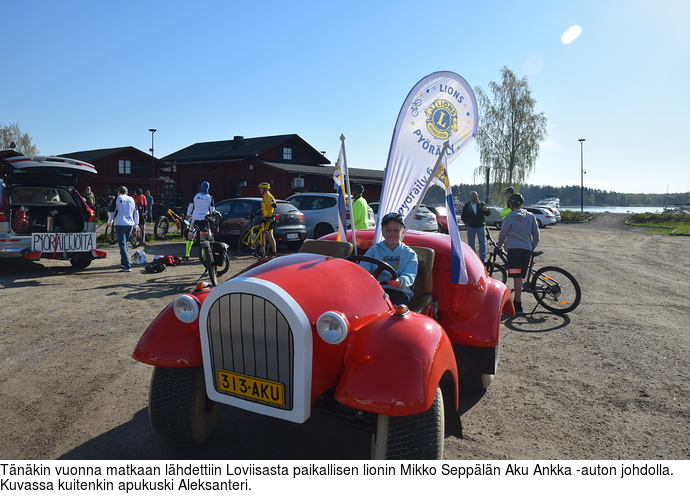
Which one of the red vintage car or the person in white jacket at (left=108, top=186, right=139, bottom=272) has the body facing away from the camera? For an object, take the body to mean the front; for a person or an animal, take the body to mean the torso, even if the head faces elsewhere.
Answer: the person in white jacket

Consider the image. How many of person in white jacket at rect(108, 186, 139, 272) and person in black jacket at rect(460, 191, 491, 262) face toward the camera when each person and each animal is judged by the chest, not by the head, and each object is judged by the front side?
1

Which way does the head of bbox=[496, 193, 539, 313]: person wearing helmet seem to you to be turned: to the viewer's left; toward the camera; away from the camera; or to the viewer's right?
away from the camera

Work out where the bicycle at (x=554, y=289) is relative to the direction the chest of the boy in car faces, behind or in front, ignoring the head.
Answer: behind
